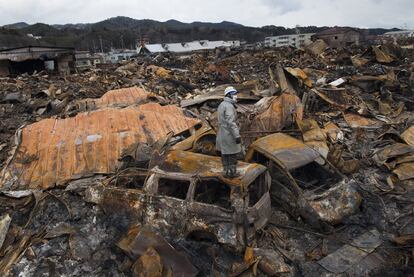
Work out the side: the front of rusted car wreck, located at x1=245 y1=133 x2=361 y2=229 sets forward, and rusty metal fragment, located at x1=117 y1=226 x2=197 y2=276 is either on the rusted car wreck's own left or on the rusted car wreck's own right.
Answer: on the rusted car wreck's own right

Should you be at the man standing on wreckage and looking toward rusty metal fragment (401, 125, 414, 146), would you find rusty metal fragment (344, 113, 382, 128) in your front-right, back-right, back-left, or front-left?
front-left

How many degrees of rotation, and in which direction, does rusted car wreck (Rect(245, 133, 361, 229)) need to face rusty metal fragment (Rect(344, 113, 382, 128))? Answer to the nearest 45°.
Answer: approximately 135° to its left

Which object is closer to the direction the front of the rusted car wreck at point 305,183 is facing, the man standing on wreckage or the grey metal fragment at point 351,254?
the grey metal fragment

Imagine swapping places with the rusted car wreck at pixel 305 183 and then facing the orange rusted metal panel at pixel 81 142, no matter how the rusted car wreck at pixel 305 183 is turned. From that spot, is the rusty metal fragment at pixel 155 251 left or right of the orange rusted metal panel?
left

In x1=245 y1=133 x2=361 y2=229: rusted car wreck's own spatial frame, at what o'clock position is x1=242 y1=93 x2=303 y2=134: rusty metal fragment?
The rusty metal fragment is roughly at 7 o'clock from the rusted car wreck.

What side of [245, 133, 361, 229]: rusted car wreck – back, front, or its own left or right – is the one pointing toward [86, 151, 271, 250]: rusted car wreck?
right

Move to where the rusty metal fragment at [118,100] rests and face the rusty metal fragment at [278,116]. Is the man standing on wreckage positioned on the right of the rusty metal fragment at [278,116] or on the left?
right

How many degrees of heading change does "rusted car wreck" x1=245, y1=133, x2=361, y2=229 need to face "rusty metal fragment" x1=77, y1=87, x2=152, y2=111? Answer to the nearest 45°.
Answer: approximately 180°

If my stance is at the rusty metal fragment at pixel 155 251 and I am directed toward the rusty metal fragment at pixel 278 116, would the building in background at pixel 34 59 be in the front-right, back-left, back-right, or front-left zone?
front-left

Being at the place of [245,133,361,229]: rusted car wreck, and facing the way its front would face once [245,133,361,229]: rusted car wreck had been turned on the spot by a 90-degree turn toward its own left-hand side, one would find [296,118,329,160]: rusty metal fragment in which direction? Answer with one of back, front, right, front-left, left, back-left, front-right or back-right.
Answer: front-left

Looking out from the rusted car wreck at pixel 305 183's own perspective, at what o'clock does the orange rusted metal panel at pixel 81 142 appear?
The orange rusted metal panel is roughly at 5 o'clock from the rusted car wreck.

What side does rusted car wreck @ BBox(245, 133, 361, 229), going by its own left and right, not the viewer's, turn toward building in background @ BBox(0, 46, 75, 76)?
back

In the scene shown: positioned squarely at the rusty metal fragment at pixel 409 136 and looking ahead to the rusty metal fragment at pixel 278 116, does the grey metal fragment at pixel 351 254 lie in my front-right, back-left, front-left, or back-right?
front-left

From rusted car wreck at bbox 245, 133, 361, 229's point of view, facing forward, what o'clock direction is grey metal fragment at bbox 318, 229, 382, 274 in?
The grey metal fragment is roughly at 12 o'clock from the rusted car wreck.

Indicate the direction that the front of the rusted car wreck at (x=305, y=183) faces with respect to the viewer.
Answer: facing the viewer and to the right of the viewer

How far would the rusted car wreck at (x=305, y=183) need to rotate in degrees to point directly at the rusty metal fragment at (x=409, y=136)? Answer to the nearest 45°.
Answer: approximately 90° to its left
